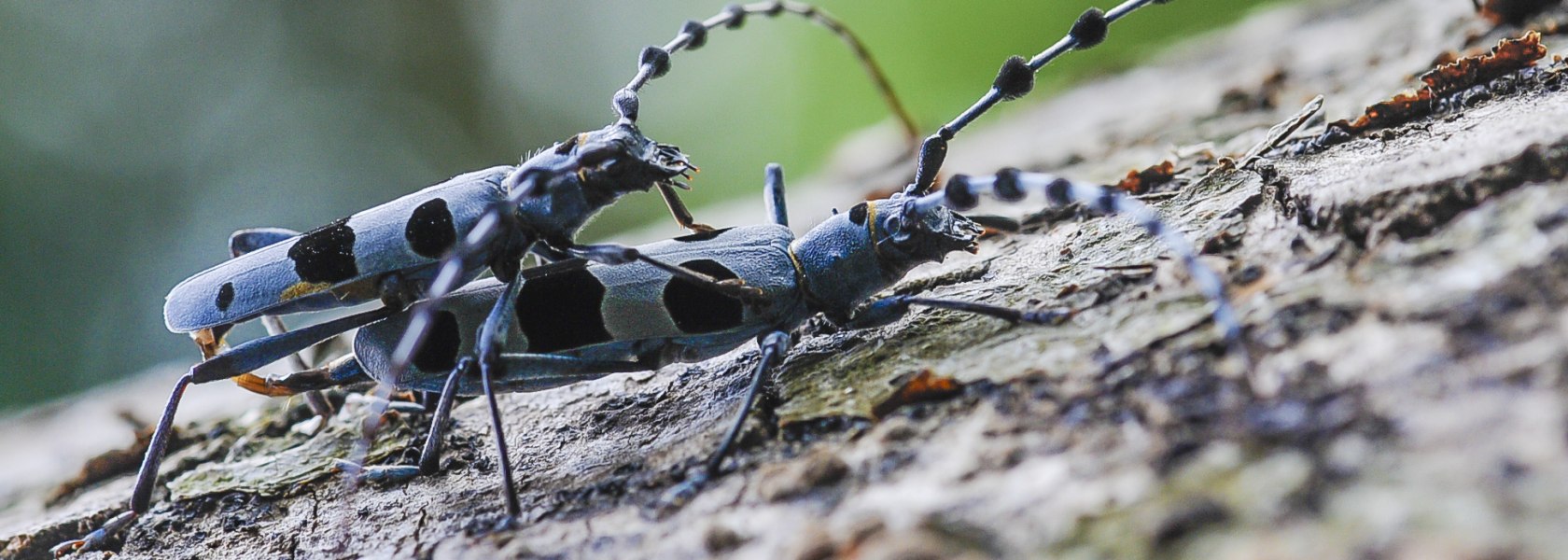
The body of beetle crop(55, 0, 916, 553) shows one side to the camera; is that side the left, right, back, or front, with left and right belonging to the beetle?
right

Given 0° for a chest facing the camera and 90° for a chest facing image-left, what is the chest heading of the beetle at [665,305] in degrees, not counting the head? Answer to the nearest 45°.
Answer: approximately 270°
